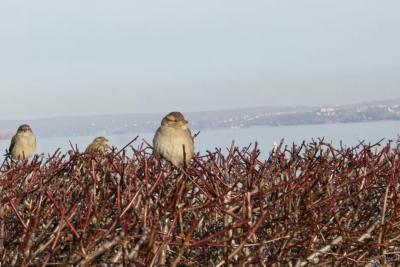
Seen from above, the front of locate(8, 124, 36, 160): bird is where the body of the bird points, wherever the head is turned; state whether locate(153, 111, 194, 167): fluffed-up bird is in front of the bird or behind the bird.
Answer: in front

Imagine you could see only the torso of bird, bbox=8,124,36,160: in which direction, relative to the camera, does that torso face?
toward the camera
